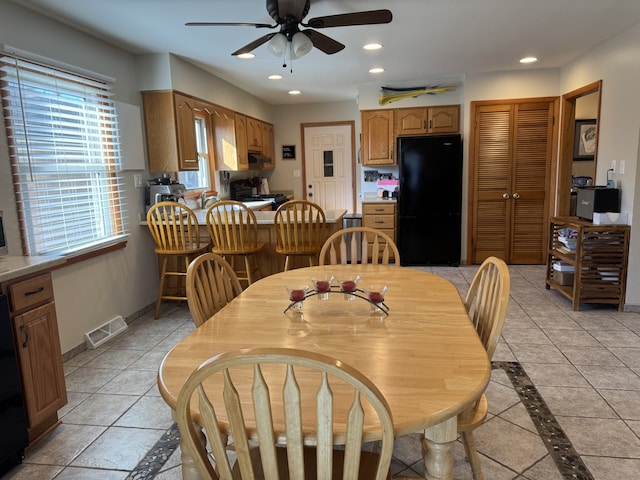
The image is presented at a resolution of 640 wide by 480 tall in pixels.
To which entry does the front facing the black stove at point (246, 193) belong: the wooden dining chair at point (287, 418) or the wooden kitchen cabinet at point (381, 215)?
the wooden dining chair

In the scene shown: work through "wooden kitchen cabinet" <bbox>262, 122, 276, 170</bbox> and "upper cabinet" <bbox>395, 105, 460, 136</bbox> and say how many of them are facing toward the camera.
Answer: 1

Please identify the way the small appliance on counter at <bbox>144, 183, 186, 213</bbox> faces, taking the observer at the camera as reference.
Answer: facing to the right of the viewer

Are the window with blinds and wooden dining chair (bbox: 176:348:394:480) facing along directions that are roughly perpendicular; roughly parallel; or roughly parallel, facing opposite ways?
roughly perpendicular

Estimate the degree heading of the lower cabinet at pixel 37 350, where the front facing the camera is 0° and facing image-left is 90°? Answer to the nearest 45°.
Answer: approximately 315°

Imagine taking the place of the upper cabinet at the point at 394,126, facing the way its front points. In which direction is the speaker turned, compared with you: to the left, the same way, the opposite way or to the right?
to the right

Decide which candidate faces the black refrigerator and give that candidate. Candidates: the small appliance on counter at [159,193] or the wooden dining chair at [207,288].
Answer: the small appliance on counter

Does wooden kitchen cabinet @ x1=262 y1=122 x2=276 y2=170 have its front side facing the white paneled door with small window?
yes

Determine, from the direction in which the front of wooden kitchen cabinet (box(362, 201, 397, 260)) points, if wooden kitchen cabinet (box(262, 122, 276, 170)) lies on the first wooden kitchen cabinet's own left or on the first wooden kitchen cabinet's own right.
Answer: on the first wooden kitchen cabinet's own right

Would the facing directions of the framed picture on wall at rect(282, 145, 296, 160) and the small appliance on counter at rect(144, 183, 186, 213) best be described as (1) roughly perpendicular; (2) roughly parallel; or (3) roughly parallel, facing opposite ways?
roughly perpendicular
